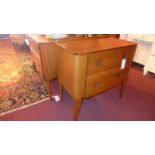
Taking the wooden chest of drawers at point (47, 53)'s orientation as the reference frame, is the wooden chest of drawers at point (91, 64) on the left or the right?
on its left

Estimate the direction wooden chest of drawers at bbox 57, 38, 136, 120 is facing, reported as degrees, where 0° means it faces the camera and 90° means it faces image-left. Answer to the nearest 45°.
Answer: approximately 315°
